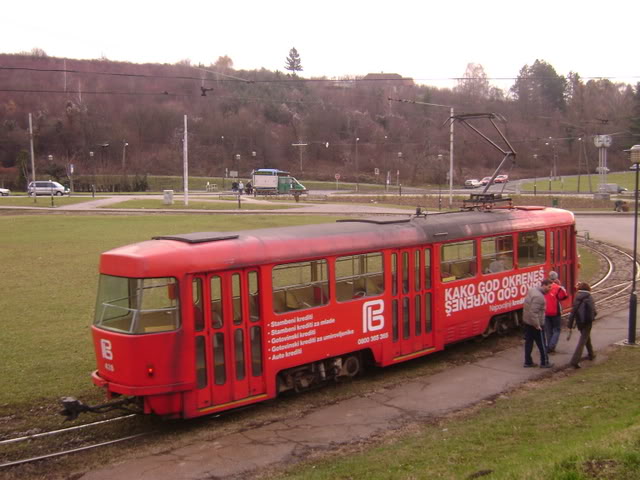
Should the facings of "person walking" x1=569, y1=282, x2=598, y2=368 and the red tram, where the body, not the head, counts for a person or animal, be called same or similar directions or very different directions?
same or similar directions

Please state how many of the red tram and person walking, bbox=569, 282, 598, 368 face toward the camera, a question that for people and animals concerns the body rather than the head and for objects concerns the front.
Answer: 0

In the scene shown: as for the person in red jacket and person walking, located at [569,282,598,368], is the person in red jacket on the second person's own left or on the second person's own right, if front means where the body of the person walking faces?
on the second person's own left
